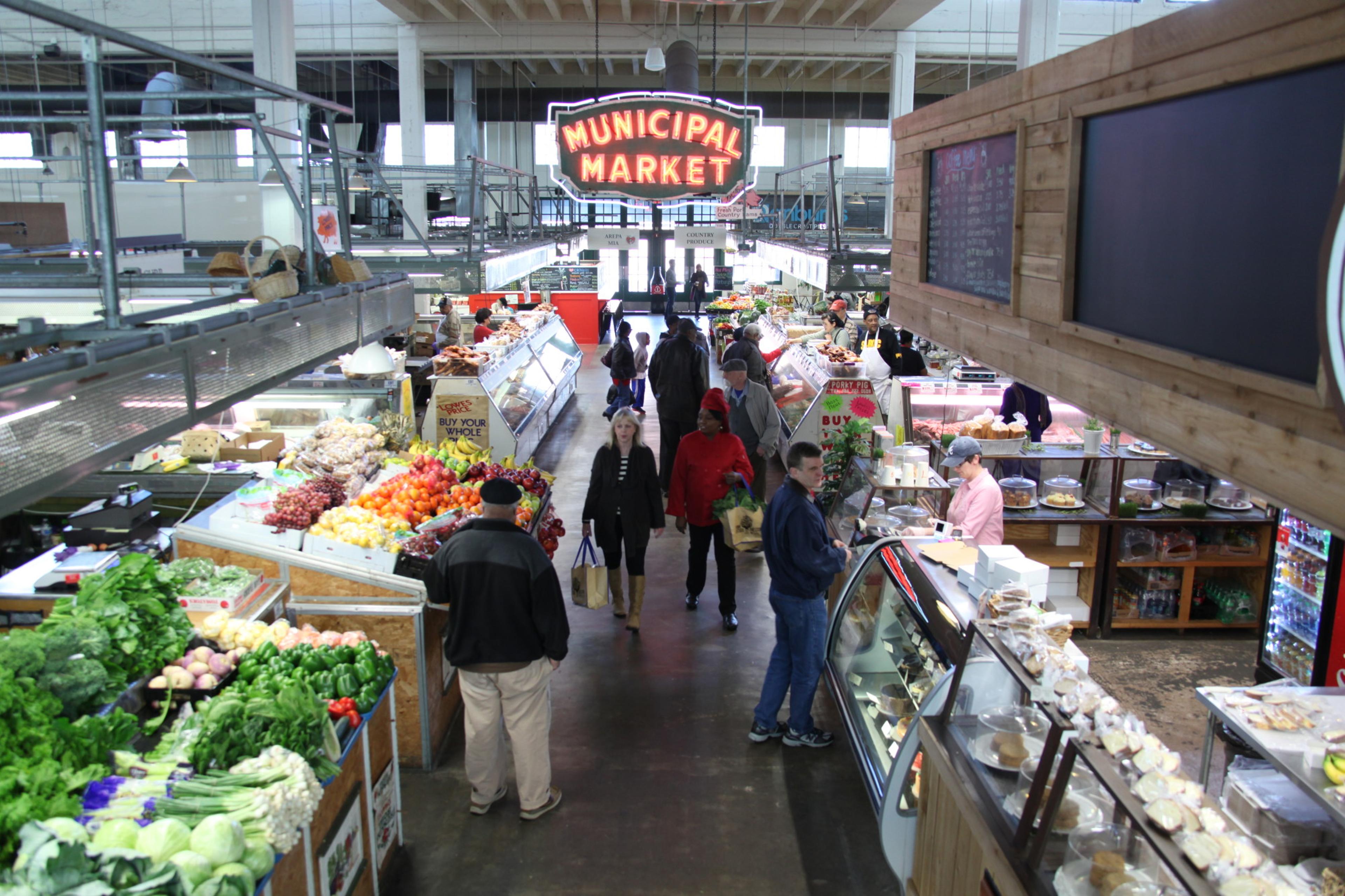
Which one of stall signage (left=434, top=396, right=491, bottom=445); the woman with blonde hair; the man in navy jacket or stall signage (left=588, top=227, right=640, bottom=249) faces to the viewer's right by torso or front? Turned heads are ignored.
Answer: the man in navy jacket

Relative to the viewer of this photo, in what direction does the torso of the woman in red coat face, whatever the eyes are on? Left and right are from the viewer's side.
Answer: facing the viewer

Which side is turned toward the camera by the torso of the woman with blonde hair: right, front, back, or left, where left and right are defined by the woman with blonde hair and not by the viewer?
front

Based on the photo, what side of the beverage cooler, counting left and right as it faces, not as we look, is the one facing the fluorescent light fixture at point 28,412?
front

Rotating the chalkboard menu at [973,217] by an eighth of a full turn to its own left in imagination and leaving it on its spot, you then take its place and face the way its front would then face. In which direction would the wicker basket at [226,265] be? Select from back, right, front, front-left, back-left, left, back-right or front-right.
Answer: right

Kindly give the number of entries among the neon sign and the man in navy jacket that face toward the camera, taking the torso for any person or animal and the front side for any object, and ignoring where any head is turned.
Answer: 1

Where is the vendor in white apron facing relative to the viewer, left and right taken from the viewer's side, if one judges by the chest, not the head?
facing the viewer and to the left of the viewer

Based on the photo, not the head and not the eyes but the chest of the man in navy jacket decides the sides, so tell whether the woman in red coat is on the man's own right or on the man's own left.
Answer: on the man's own left

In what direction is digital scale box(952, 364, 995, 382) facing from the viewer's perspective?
toward the camera

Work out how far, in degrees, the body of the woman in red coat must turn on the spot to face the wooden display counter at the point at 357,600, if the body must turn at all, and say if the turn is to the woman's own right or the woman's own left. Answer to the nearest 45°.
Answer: approximately 45° to the woman's own right

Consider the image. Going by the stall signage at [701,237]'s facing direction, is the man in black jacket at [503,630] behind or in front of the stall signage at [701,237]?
in front

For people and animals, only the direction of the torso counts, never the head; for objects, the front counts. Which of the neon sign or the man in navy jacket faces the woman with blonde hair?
the neon sign

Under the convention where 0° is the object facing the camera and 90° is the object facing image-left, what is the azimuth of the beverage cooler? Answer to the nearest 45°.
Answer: approximately 45°

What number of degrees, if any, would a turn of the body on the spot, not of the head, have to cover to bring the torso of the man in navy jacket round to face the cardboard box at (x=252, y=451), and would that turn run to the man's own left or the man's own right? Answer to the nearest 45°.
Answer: approximately 135° to the man's own left

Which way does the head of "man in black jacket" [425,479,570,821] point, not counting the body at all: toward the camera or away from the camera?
away from the camera

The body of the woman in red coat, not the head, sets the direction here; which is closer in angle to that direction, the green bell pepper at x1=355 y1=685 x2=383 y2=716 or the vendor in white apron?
the green bell pepper
